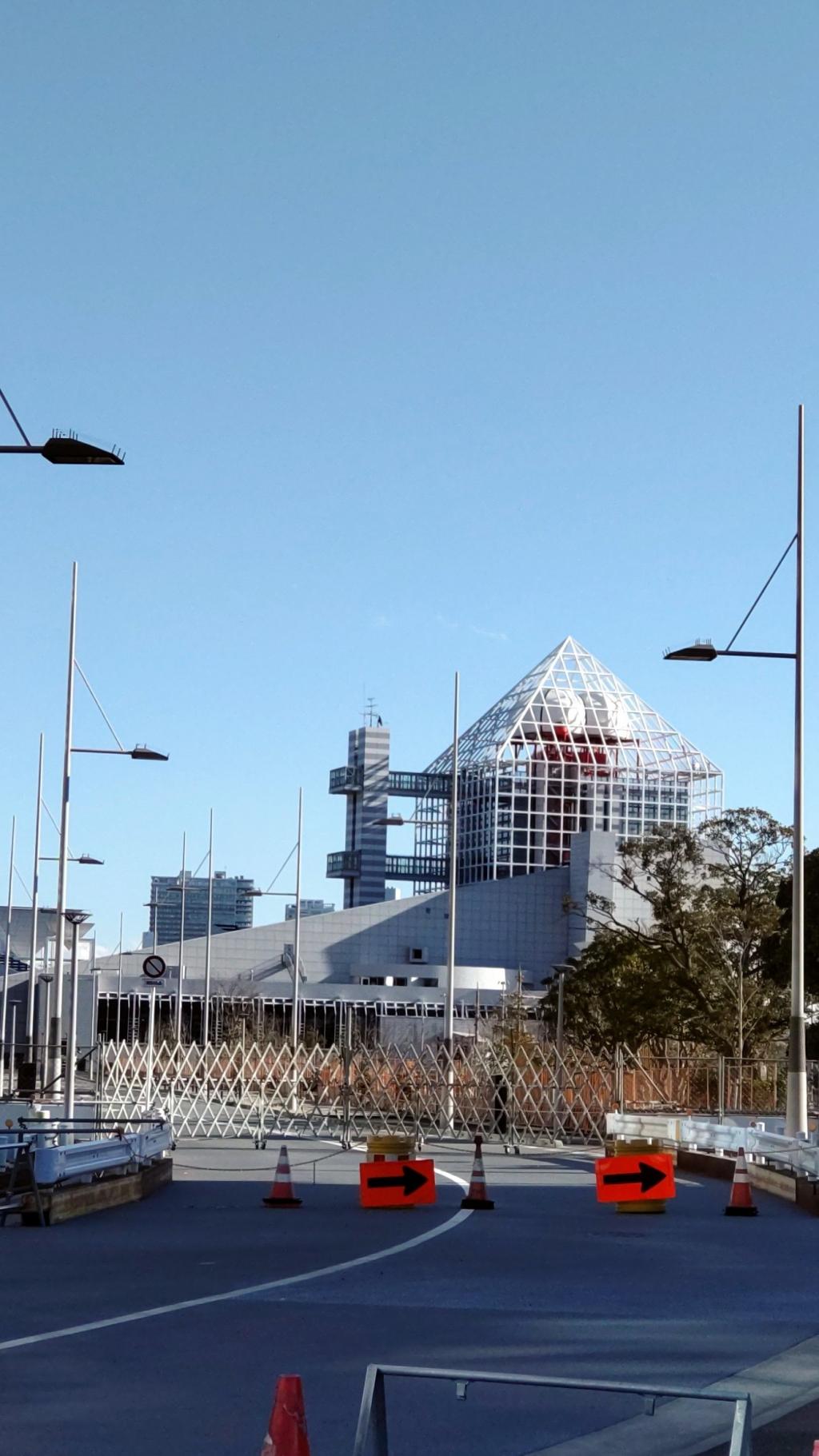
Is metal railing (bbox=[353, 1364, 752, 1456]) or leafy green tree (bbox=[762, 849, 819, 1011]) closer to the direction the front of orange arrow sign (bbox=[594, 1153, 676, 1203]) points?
the metal railing

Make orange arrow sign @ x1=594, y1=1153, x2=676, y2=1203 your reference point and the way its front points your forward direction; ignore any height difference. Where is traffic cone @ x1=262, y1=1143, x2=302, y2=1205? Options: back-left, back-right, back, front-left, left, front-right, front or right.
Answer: right

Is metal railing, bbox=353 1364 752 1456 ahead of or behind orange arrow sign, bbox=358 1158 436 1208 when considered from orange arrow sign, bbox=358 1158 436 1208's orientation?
ahead

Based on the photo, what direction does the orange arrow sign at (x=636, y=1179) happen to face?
toward the camera

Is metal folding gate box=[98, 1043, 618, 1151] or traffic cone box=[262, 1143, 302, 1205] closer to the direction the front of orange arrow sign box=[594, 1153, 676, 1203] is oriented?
the traffic cone

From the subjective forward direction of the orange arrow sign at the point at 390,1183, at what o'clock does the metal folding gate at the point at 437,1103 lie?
The metal folding gate is roughly at 6 o'clock from the orange arrow sign.

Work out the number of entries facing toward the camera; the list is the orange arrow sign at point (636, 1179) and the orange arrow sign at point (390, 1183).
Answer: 2

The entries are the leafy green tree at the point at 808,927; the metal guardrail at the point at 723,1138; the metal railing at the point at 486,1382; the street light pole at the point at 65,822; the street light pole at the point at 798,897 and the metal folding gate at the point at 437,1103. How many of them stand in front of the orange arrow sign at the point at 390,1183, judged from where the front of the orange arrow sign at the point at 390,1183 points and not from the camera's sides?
1

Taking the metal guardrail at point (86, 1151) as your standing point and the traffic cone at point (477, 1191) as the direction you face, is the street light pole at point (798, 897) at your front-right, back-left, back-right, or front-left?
front-left

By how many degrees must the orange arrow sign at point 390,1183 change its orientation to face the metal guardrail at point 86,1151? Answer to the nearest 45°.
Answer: approximately 90° to its right

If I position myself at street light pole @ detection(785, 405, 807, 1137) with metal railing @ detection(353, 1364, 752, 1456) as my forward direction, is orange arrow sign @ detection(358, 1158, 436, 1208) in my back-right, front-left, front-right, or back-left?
front-right

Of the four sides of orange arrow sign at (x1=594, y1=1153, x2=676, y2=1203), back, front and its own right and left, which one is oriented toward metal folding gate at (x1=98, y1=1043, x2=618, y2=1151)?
back

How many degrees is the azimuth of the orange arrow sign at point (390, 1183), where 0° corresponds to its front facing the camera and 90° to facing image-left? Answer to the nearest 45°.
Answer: approximately 0°

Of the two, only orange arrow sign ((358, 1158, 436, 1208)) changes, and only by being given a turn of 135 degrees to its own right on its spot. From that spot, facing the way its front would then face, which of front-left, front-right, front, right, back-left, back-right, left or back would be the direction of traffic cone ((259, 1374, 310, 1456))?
back-left

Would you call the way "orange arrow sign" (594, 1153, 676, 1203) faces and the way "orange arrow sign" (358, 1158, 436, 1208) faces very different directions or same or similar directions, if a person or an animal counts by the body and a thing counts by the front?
same or similar directions
